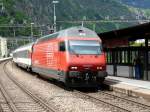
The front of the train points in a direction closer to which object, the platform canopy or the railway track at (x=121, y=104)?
the railway track

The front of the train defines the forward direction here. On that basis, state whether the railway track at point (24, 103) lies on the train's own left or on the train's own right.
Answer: on the train's own right

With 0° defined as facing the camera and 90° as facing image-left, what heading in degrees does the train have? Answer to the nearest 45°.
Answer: approximately 315°

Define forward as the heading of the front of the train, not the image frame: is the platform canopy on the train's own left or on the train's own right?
on the train's own left

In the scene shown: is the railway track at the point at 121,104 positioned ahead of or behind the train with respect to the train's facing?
ahead
